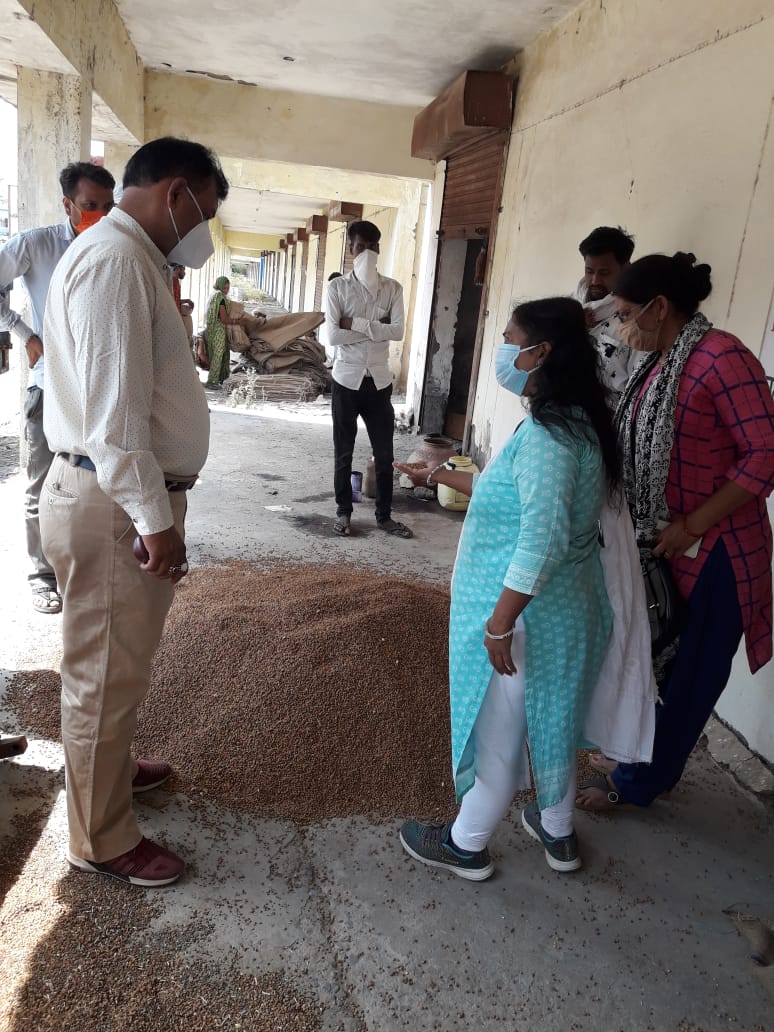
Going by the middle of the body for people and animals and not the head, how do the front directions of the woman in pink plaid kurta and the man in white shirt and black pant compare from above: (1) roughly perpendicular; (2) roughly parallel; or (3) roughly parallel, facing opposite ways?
roughly perpendicular

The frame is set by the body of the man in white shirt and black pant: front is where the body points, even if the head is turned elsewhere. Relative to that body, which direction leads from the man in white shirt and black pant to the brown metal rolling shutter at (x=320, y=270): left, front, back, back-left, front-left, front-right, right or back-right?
back

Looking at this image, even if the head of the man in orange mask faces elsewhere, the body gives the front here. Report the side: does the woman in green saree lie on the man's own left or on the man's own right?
on the man's own left

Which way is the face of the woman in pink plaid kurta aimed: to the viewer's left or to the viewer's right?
to the viewer's left

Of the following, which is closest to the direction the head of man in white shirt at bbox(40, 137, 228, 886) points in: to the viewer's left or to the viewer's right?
to the viewer's right

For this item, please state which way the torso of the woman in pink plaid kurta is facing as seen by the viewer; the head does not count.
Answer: to the viewer's left

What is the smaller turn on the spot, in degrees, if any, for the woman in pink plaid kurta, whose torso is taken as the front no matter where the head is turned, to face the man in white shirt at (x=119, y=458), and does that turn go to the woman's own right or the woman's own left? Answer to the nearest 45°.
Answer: approximately 45° to the woman's own left

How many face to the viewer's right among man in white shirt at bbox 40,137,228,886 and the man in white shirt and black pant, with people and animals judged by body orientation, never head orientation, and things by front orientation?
1

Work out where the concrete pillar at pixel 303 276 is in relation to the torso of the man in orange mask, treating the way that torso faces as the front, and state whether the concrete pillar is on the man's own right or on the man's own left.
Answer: on the man's own left

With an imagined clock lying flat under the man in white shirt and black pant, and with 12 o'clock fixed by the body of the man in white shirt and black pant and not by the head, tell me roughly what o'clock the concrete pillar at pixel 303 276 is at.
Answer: The concrete pillar is roughly at 6 o'clock from the man in white shirt and black pant.

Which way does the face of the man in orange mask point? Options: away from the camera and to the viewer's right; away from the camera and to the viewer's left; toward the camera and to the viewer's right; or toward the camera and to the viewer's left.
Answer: toward the camera and to the viewer's right

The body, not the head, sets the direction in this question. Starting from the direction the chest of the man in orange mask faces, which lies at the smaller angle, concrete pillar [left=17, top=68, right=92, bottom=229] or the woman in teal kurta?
the woman in teal kurta
